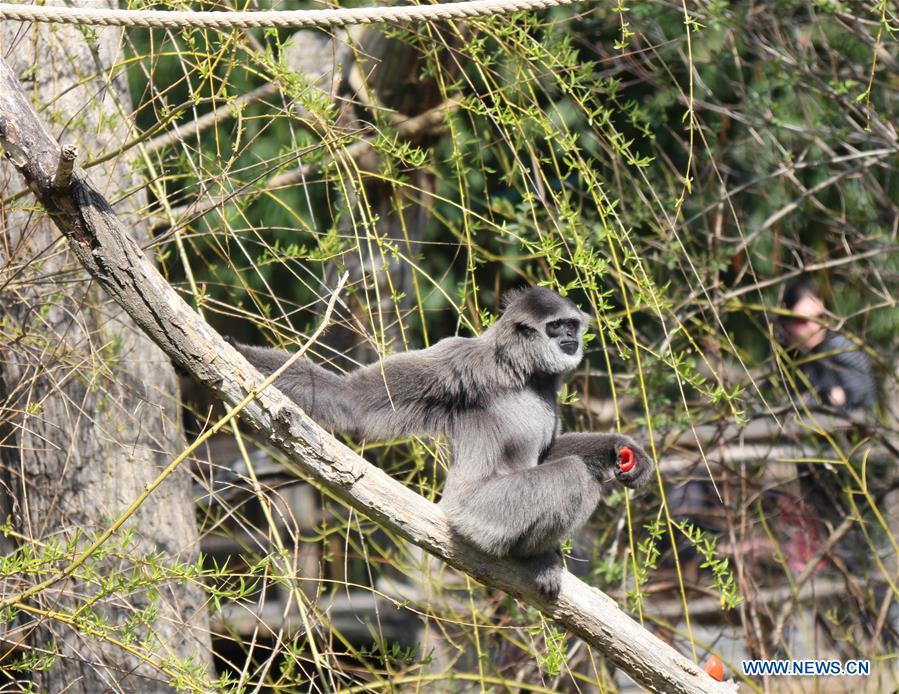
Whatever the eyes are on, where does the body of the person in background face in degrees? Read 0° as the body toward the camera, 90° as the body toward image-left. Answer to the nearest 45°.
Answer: approximately 45°

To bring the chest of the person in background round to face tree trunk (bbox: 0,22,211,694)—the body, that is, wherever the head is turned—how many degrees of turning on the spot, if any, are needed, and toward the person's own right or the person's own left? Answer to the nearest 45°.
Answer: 0° — they already face it
